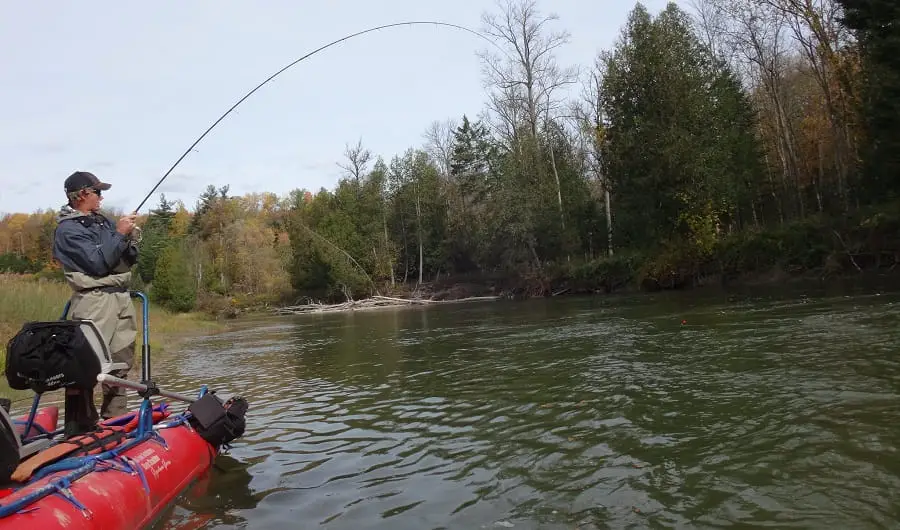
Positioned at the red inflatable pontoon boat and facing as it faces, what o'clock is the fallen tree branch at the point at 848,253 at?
The fallen tree branch is roughly at 1 o'clock from the red inflatable pontoon boat.

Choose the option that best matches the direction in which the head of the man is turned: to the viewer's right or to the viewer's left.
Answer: to the viewer's right

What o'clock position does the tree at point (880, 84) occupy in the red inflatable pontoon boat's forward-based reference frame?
The tree is roughly at 1 o'clock from the red inflatable pontoon boat.

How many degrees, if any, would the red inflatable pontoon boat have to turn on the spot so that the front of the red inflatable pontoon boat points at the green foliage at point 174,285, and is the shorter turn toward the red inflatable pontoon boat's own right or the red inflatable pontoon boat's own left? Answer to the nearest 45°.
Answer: approximately 45° to the red inflatable pontoon boat's own left

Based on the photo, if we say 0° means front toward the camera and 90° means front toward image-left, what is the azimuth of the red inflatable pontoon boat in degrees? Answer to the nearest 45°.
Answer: approximately 225°
